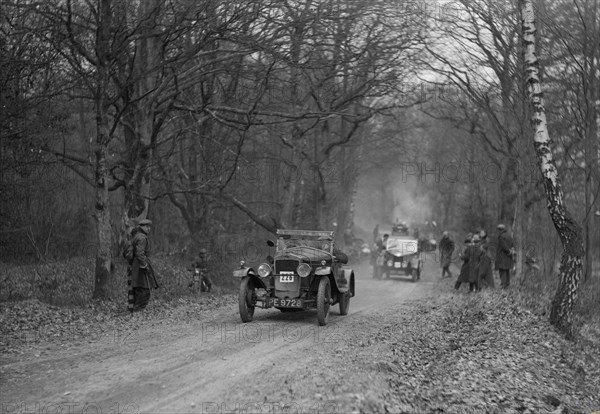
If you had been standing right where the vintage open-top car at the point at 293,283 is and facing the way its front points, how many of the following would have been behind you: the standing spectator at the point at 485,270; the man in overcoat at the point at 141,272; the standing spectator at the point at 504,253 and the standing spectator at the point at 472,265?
3

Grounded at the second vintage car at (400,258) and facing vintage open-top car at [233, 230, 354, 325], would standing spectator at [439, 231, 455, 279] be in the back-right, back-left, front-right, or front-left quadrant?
back-left

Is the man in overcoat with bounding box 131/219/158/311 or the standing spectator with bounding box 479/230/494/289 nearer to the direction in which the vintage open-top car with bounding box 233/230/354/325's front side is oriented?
the man in overcoat

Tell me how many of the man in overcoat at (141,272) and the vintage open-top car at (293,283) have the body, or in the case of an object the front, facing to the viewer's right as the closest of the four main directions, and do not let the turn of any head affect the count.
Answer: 1

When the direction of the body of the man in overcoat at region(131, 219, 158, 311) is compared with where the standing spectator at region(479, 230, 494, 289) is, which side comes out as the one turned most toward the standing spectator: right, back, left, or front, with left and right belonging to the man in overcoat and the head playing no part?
front

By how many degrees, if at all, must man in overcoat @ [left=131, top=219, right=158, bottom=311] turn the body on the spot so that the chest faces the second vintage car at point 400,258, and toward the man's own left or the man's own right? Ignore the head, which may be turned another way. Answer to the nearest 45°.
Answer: approximately 45° to the man's own left

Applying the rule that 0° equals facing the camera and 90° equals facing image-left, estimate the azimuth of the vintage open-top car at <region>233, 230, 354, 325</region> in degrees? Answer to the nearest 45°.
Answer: approximately 45°

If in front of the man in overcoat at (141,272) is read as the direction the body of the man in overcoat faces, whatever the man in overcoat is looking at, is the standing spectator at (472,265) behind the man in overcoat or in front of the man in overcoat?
in front

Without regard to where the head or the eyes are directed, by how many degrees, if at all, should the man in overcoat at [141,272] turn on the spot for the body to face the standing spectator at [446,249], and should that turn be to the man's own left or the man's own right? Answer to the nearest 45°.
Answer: approximately 45° to the man's own left

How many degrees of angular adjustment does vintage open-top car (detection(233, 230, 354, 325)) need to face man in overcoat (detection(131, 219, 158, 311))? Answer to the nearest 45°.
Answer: approximately 45° to its right

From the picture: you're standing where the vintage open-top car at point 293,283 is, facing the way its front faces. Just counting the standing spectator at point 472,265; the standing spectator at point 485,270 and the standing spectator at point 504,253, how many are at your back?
3

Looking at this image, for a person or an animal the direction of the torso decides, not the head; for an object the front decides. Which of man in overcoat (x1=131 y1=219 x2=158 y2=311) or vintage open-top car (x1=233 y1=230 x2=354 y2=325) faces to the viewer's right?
the man in overcoat

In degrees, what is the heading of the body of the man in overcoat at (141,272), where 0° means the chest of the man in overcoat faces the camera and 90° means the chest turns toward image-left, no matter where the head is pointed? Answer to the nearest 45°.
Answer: approximately 270°
